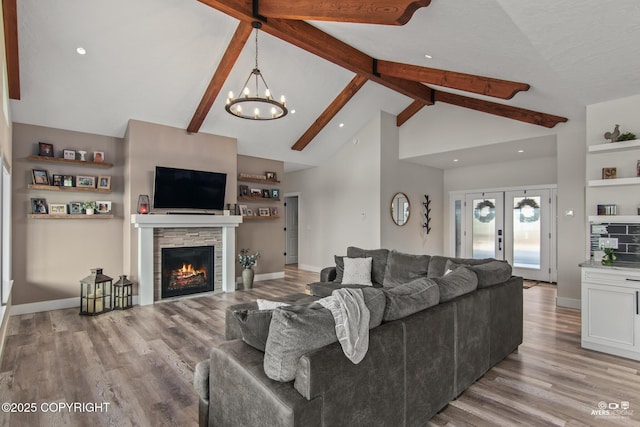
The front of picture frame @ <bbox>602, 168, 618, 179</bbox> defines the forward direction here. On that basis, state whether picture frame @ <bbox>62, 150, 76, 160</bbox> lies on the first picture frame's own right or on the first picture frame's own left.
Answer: on the first picture frame's own right

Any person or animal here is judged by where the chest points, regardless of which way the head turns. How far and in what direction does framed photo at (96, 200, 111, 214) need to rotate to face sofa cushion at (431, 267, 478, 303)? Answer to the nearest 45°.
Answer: approximately 45° to its left

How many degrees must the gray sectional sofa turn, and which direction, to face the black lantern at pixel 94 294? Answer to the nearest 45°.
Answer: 0° — it already faces it

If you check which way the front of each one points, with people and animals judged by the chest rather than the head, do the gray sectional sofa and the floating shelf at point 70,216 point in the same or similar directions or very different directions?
very different directions

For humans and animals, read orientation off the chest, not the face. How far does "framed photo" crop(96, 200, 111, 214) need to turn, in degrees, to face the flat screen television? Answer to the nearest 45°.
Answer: approximately 90° to its left

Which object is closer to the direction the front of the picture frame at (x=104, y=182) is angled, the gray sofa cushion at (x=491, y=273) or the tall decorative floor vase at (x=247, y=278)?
the gray sofa cushion

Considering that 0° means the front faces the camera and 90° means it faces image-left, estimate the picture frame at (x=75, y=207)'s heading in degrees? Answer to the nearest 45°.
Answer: approximately 0°

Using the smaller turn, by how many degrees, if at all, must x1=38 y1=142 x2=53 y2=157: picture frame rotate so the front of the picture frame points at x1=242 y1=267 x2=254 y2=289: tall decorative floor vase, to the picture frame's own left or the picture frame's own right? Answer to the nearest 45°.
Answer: approximately 90° to the picture frame's own left

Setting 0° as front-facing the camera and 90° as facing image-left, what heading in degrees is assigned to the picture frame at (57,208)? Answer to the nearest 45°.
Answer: approximately 0°
